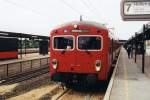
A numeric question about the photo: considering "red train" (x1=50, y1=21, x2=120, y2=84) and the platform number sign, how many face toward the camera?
2

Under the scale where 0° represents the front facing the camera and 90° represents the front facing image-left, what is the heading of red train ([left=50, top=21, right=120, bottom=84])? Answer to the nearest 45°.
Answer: approximately 0°

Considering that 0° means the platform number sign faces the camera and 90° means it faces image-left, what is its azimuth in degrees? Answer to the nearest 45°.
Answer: approximately 0°
